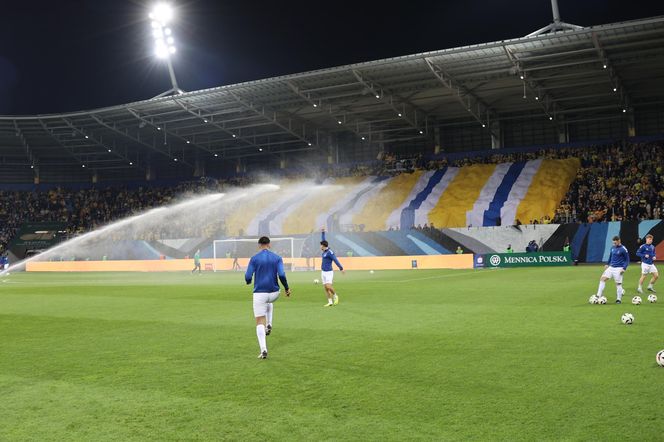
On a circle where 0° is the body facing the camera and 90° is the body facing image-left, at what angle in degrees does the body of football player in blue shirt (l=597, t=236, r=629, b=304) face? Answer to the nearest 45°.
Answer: approximately 45°

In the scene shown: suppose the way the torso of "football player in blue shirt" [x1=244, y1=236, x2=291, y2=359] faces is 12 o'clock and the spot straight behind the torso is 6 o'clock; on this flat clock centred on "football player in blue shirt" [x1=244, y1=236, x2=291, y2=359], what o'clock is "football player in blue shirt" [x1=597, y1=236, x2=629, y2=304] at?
"football player in blue shirt" [x1=597, y1=236, x2=629, y2=304] is roughly at 2 o'clock from "football player in blue shirt" [x1=244, y1=236, x2=291, y2=359].

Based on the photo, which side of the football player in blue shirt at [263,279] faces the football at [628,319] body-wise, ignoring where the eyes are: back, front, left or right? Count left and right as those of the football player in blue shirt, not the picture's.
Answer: right

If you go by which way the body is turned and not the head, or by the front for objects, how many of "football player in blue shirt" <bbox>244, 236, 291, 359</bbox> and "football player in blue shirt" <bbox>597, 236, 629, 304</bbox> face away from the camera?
1

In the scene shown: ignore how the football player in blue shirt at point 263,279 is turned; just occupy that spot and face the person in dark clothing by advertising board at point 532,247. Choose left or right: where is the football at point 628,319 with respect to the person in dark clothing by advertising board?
right

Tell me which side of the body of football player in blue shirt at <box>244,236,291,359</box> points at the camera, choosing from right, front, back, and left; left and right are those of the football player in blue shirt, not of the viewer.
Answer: back

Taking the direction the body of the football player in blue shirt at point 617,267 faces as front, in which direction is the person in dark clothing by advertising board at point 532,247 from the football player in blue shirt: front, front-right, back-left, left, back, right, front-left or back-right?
back-right

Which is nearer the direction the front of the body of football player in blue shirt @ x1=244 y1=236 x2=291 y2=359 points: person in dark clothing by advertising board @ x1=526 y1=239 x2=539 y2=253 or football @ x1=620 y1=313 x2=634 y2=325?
the person in dark clothing by advertising board

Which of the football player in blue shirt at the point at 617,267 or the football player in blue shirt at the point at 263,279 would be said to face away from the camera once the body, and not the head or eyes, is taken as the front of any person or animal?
the football player in blue shirt at the point at 263,279

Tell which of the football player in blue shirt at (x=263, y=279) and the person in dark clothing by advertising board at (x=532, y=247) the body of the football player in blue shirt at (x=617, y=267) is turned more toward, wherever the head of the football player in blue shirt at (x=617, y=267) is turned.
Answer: the football player in blue shirt
